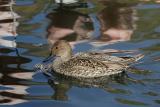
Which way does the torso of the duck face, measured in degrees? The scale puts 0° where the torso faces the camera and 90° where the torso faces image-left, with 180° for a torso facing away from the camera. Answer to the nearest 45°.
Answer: approximately 90°
